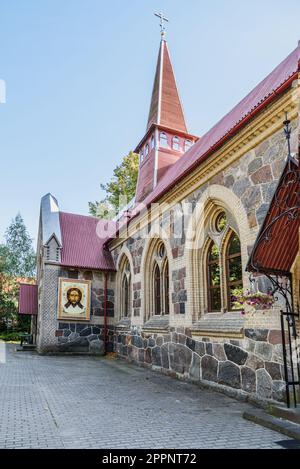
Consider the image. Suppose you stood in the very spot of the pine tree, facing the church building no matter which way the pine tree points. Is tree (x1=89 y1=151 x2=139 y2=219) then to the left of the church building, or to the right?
left

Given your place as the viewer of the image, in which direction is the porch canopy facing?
facing the viewer and to the left of the viewer

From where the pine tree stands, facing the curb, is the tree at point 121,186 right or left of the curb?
left

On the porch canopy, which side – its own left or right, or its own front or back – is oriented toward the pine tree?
right

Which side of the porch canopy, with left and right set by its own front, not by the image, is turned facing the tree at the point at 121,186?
right
